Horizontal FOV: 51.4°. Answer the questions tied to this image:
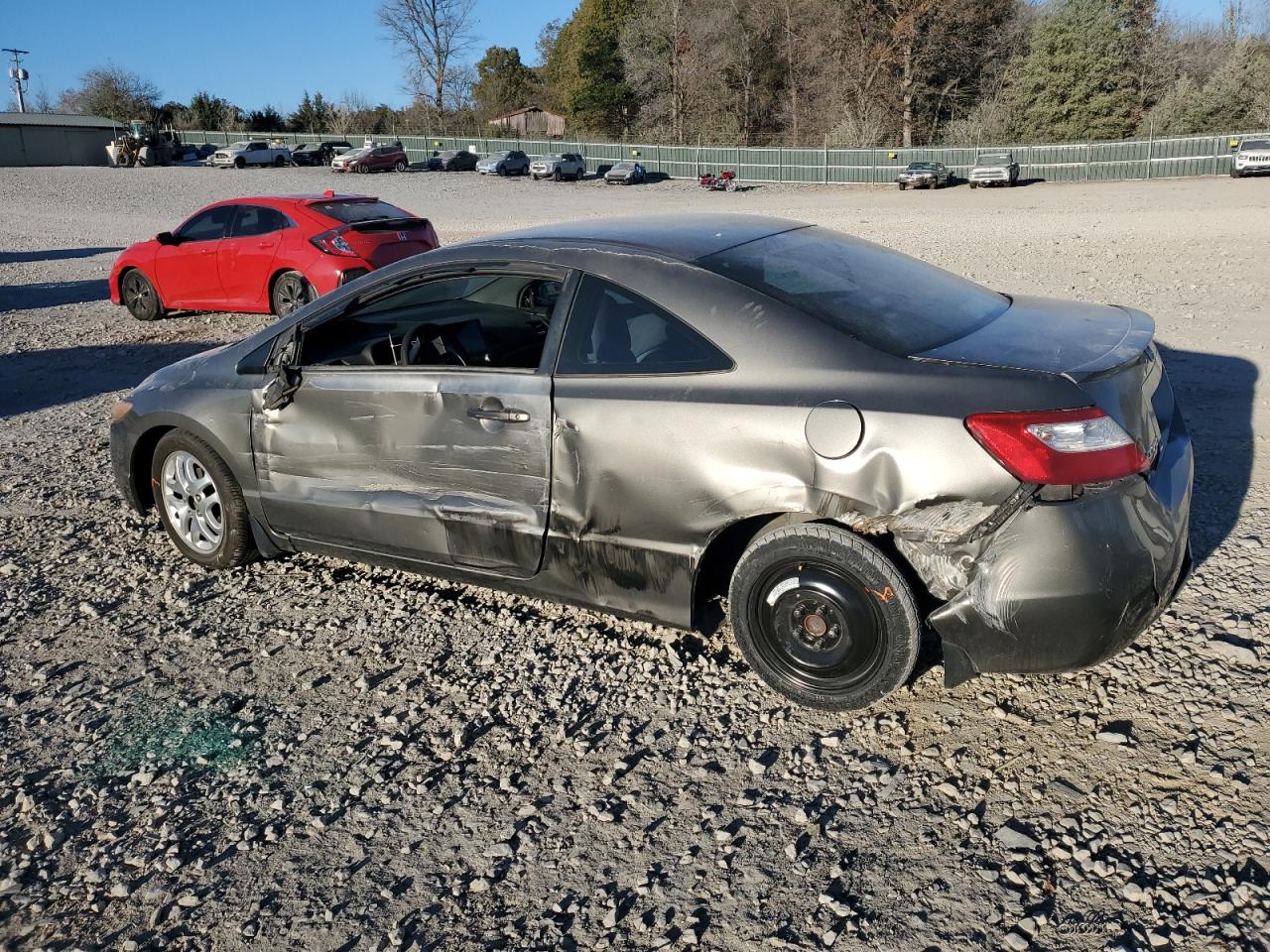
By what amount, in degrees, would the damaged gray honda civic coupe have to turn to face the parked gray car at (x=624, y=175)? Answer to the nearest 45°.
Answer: approximately 45° to its right

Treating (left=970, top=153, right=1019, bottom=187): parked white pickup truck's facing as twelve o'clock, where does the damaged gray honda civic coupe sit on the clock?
The damaged gray honda civic coupe is roughly at 12 o'clock from the parked white pickup truck.

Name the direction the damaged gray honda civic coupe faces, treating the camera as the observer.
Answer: facing away from the viewer and to the left of the viewer

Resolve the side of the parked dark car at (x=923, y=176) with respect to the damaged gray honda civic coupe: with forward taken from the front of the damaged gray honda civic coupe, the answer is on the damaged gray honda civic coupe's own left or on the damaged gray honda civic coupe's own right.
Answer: on the damaged gray honda civic coupe's own right

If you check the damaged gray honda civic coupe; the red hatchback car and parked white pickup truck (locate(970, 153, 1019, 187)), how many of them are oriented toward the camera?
1

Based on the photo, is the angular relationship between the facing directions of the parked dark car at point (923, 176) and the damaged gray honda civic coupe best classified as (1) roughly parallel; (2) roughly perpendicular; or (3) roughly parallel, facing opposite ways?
roughly perpendicular

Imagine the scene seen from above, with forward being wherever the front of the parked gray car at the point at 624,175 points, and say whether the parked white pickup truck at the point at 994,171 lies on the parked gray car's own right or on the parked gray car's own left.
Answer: on the parked gray car's own left

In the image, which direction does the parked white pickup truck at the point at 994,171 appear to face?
toward the camera

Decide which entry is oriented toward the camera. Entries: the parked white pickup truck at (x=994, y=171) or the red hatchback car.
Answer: the parked white pickup truck

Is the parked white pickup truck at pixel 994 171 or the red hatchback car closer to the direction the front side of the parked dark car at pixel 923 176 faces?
the red hatchback car

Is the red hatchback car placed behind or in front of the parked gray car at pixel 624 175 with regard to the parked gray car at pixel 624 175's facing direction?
in front

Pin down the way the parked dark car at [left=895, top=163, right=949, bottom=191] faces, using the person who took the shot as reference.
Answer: facing the viewer and to the left of the viewer

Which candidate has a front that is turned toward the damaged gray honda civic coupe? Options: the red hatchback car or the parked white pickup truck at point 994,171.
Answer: the parked white pickup truck

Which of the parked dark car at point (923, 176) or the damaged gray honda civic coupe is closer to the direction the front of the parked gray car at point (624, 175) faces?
the damaged gray honda civic coupe

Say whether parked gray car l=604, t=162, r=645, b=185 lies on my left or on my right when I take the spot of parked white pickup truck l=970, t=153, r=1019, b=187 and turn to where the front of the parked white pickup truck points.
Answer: on my right

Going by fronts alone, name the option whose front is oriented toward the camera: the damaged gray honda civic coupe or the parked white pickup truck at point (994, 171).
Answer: the parked white pickup truck

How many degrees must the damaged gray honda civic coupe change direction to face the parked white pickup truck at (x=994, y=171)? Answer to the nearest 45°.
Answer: approximately 45° to its right

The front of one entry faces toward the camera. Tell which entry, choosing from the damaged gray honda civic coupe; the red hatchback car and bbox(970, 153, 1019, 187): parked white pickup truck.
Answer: the parked white pickup truck
